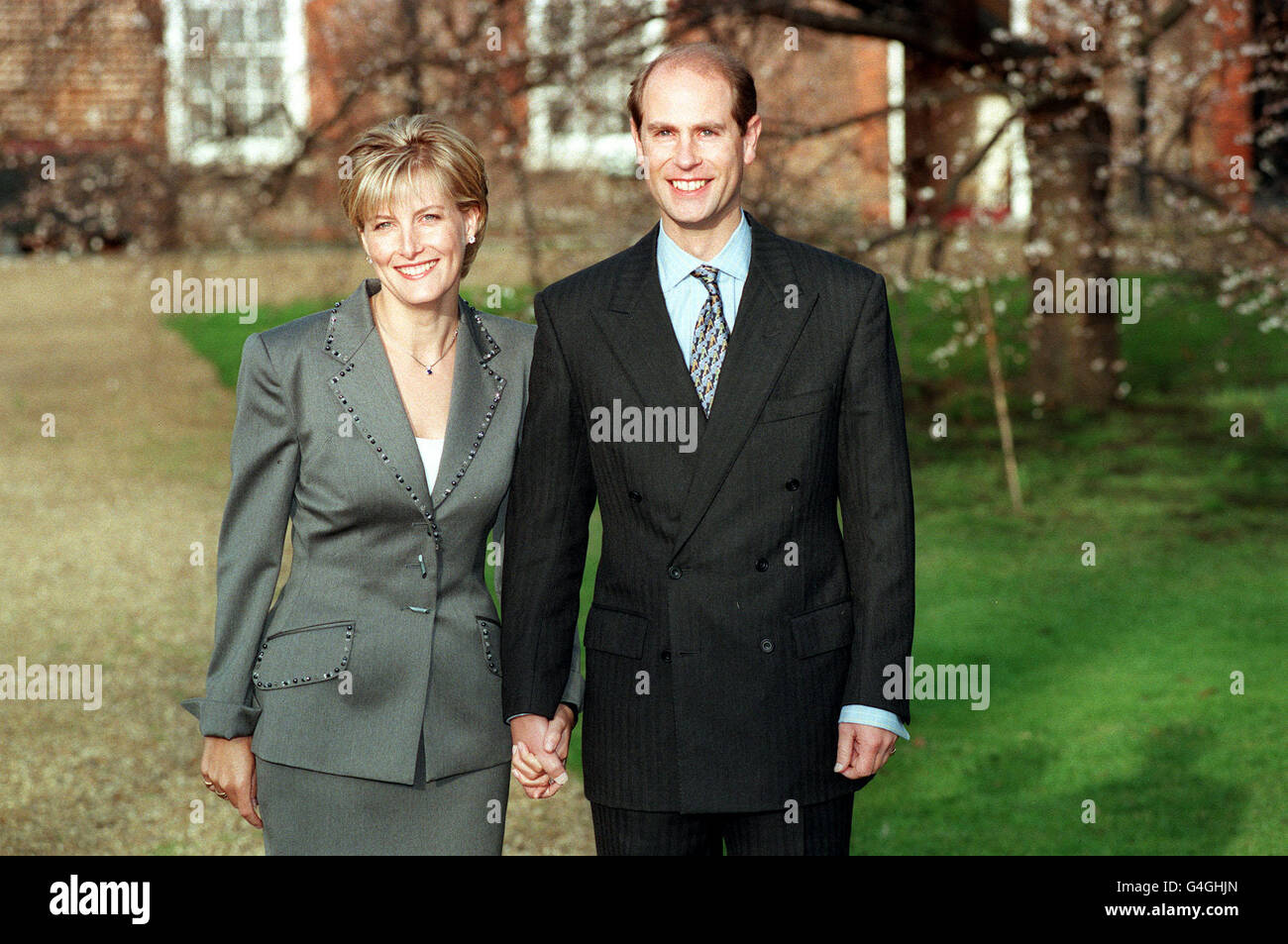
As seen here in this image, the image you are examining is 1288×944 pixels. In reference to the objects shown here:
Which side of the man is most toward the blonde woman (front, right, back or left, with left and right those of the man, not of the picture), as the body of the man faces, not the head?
right

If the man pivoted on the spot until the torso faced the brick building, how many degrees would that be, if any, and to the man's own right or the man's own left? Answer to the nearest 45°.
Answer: approximately 180°

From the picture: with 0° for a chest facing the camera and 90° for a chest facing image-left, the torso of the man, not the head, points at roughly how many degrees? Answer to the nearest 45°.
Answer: approximately 0°
